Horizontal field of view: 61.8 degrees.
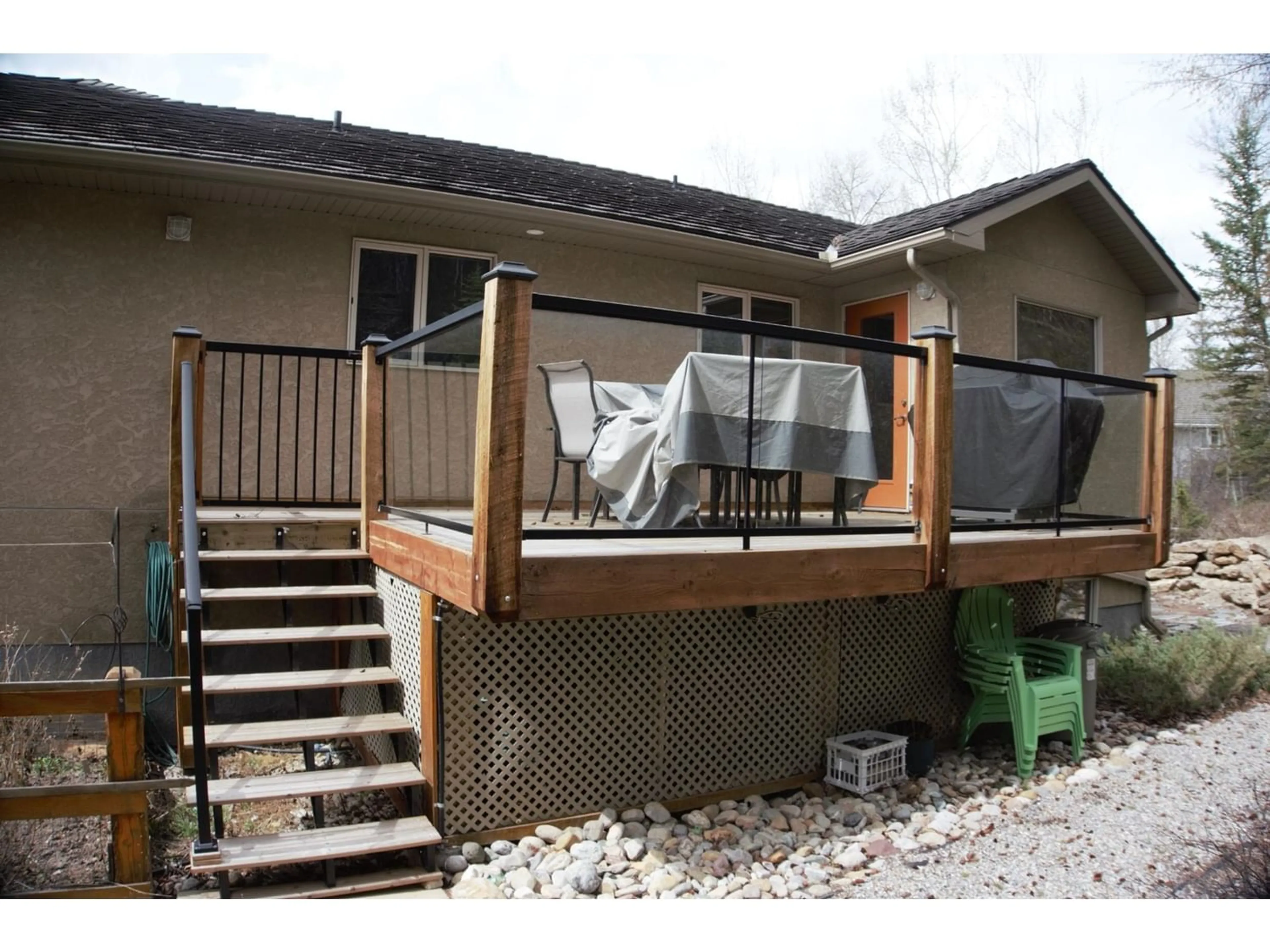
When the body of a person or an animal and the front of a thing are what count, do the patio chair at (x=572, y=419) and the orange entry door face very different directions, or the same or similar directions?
very different directions

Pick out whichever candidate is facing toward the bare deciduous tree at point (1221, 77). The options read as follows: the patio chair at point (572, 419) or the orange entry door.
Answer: the patio chair

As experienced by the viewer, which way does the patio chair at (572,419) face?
facing away from the viewer and to the right of the viewer

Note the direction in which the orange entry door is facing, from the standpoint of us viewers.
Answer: facing the viewer and to the left of the viewer

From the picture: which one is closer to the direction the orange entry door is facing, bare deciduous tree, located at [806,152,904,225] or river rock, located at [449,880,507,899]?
the river rock

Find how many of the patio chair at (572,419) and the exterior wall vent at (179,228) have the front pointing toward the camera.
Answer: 1

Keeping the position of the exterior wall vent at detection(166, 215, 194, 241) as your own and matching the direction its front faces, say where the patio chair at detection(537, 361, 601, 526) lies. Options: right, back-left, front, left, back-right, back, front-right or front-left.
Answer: front-left

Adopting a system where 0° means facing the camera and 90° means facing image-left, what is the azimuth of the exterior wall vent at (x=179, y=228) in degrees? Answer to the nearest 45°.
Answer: approximately 0°

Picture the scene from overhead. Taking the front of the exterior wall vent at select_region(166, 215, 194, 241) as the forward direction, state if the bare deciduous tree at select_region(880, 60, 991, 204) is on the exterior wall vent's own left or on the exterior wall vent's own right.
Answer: on the exterior wall vent's own left
